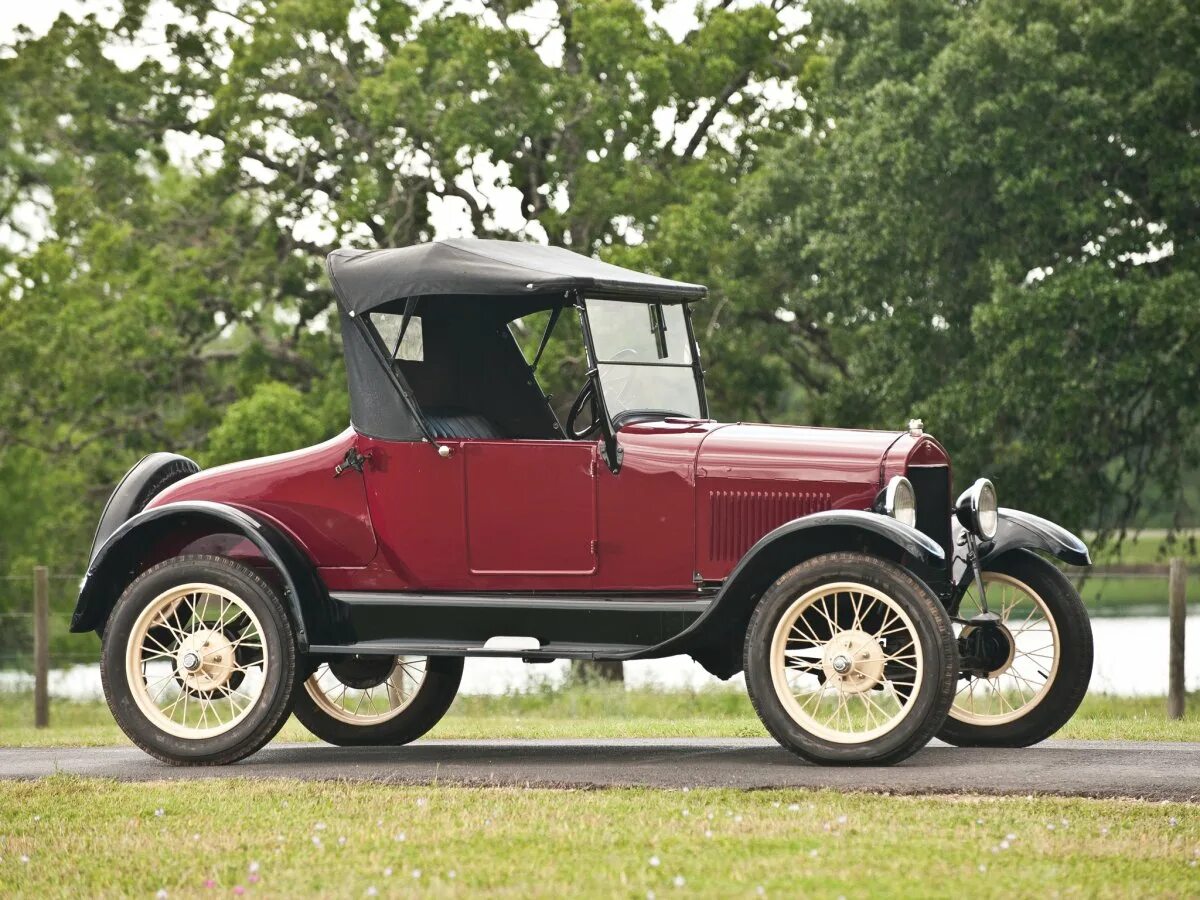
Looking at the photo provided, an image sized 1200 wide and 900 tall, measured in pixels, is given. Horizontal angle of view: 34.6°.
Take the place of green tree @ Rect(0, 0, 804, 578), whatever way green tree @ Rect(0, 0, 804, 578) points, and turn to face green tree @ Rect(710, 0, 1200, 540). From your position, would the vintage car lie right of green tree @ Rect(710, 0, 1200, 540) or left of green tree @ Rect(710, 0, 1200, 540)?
right

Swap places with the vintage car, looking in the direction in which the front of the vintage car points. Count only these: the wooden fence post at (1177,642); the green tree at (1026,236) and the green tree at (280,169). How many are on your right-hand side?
0

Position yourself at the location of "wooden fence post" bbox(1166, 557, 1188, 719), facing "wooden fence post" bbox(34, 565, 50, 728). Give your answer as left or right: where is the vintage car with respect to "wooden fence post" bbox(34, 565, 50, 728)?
left

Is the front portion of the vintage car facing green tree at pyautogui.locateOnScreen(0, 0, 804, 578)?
no

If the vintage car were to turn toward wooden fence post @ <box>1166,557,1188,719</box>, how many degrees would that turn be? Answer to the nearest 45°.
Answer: approximately 90° to its left

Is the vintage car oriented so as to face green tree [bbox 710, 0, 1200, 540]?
no

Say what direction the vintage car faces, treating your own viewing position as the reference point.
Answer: facing the viewer and to the right of the viewer

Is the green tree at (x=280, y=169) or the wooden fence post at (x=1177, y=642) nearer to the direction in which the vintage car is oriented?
the wooden fence post

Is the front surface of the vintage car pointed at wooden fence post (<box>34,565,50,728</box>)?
no
